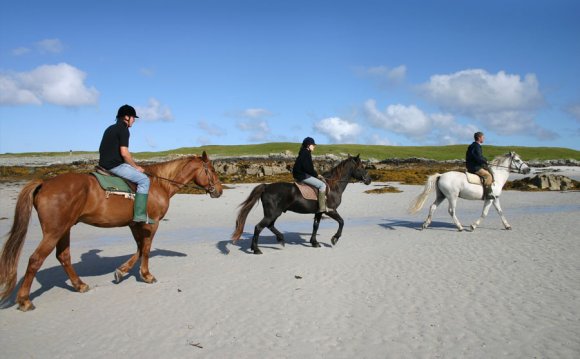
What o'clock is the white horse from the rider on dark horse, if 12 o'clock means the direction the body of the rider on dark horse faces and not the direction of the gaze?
The white horse is roughly at 11 o'clock from the rider on dark horse.

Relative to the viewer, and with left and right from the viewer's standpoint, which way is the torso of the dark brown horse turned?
facing to the right of the viewer

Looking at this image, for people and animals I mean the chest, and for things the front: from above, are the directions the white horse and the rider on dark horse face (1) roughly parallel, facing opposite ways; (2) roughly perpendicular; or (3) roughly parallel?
roughly parallel

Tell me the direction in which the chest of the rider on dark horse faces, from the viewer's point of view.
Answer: to the viewer's right

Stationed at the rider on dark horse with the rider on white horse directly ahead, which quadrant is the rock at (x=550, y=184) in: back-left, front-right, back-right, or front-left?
front-left

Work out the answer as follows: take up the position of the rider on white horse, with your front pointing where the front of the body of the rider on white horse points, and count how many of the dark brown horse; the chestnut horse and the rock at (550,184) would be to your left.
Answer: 1

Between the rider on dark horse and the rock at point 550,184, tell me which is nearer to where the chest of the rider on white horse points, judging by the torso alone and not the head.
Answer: the rock

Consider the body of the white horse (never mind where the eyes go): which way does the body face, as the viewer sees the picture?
to the viewer's right

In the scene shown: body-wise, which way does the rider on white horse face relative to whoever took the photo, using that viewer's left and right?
facing to the right of the viewer

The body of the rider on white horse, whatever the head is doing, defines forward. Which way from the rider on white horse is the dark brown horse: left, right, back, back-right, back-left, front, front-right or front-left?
back-right

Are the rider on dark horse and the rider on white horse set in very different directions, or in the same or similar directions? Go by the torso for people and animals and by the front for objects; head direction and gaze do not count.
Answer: same or similar directions

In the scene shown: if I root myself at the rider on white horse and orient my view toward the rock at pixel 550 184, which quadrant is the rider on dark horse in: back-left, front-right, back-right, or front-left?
back-left

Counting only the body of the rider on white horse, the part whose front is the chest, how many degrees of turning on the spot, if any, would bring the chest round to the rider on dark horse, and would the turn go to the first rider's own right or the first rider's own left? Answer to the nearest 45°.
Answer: approximately 135° to the first rider's own right

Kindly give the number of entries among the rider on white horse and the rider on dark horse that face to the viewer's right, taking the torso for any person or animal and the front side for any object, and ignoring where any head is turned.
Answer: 2

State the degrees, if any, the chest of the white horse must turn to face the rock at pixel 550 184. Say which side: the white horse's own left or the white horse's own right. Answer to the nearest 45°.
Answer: approximately 90° to the white horse's own left

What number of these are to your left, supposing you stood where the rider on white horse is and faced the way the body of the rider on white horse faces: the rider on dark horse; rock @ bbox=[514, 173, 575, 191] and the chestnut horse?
1
